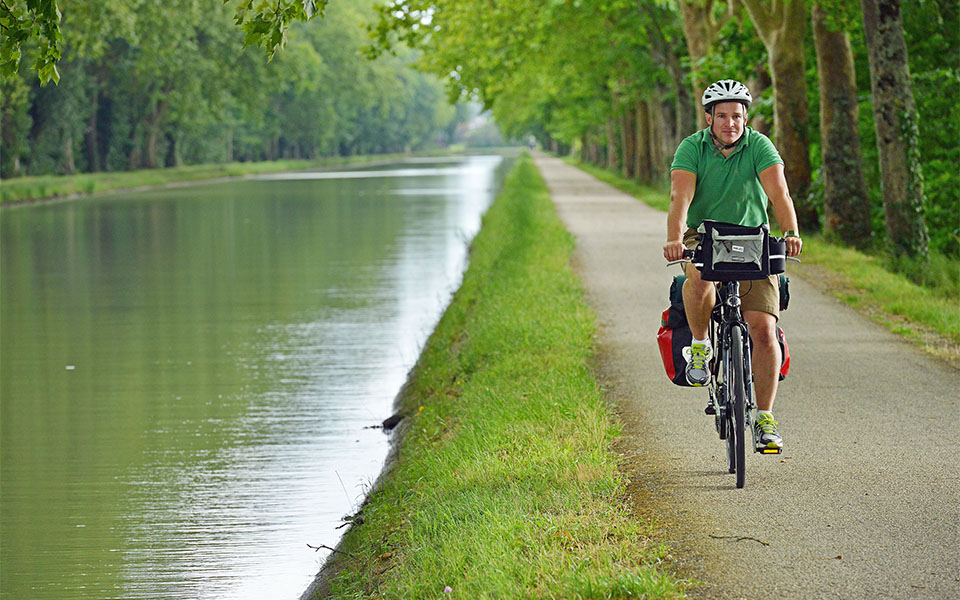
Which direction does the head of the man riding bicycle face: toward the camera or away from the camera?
toward the camera

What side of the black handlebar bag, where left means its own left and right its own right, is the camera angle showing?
front

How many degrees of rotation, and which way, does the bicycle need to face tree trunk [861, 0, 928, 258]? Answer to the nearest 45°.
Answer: approximately 180°

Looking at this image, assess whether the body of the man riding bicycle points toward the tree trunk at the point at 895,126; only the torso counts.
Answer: no

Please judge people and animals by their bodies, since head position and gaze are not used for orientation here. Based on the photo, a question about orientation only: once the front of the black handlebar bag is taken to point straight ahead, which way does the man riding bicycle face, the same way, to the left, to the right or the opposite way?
the same way

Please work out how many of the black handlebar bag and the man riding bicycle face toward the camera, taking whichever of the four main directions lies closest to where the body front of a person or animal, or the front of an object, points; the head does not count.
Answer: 2

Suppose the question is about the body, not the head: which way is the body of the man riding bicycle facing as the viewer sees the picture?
toward the camera
